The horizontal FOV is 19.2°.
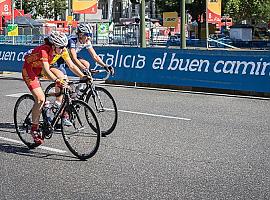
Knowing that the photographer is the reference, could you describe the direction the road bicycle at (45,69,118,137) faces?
facing the viewer and to the right of the viewer

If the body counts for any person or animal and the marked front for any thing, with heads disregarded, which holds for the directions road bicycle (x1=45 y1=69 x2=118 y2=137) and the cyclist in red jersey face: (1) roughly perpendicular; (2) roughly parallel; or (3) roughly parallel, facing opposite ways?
roughly parallel

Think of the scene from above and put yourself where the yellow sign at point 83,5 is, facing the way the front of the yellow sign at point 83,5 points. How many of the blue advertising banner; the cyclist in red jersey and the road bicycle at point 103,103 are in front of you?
3

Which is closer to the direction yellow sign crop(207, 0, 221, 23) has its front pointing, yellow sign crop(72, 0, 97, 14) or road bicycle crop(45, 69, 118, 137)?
the road bicycle

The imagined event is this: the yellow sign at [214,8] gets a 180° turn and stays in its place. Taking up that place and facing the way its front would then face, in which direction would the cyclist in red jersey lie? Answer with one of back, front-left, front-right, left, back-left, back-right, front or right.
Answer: back

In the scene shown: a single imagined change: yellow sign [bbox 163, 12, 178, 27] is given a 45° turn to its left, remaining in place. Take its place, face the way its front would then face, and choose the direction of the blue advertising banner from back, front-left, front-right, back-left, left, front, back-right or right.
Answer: front-right

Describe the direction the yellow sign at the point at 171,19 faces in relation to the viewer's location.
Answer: facing the viewer

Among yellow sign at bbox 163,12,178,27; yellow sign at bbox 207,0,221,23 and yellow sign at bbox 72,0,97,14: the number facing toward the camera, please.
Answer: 3

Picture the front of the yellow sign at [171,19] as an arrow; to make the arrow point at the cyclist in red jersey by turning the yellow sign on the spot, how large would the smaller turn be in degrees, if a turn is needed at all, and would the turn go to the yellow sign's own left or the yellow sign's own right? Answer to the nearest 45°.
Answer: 0° — it already faces them

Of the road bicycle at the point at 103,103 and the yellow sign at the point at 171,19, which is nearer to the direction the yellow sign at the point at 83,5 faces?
the road bicycle

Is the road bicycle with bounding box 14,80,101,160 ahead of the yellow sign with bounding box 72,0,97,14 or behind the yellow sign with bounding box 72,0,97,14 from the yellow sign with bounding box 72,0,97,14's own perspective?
ahead

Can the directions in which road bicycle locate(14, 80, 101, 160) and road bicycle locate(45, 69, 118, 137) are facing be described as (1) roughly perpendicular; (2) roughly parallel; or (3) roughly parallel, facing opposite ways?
roughly parallel
